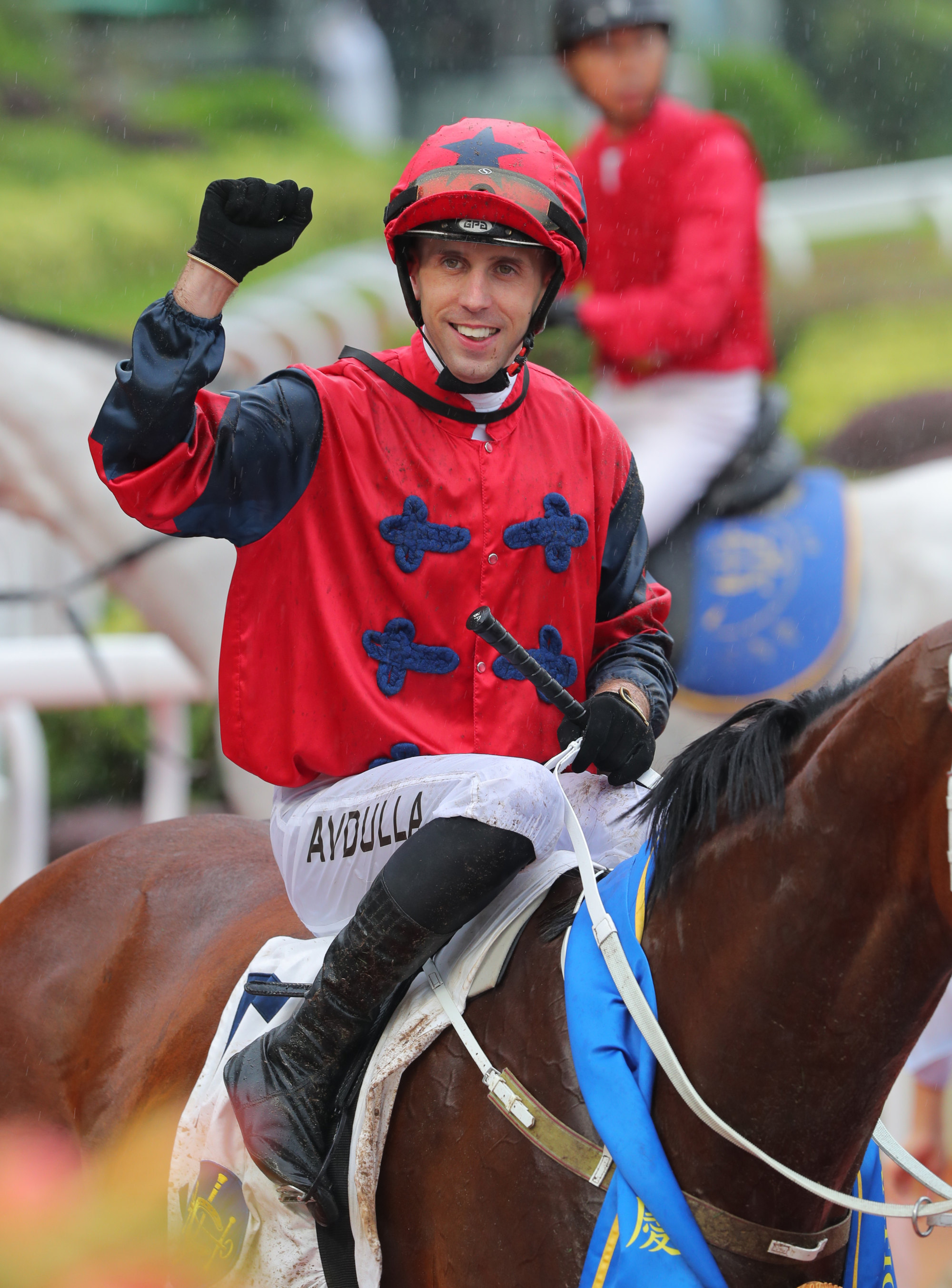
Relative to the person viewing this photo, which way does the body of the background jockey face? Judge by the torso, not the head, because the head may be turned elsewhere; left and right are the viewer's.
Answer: facing the viewer and to the left of the viewer

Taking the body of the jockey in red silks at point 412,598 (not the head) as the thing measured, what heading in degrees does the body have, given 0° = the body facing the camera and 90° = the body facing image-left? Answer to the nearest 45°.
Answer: approximately 315°

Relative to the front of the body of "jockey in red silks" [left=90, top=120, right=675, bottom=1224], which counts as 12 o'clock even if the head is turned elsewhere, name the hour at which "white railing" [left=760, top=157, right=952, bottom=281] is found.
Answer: The white railing is roughly at 8 o'clock from the jockey in red silks.

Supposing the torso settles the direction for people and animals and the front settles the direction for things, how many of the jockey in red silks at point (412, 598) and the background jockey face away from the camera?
0

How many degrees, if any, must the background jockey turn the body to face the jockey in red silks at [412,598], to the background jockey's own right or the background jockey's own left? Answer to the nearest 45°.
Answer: approximately 45° to the background jockey's own left

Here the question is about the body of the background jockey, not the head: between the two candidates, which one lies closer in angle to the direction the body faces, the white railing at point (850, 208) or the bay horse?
the bay horse

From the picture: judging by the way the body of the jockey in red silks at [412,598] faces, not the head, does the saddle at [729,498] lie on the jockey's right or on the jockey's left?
on the jockey's left
